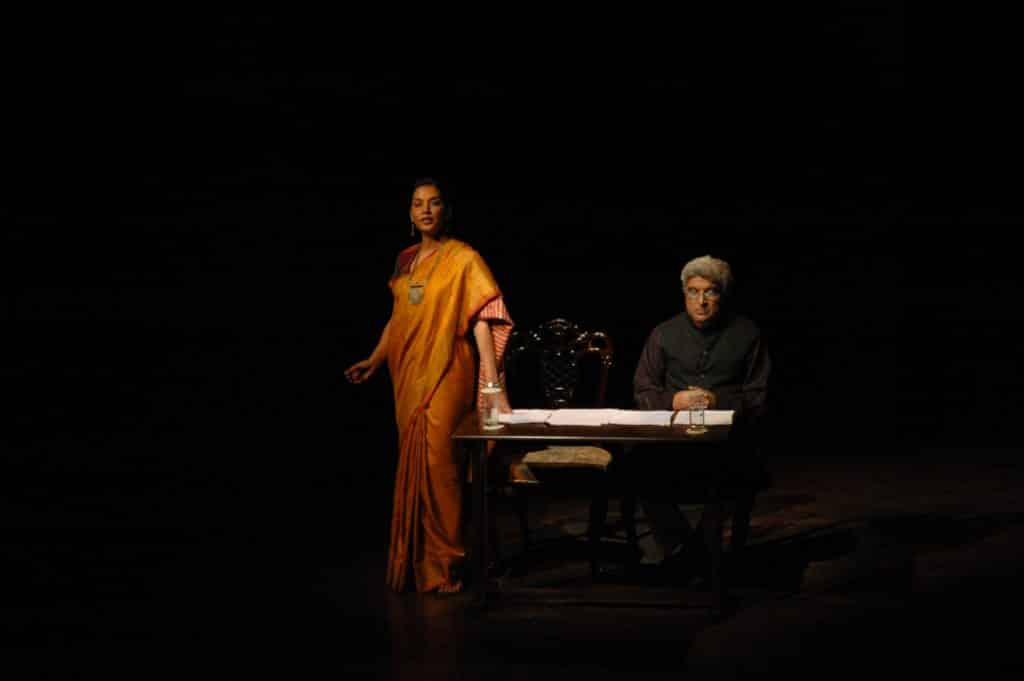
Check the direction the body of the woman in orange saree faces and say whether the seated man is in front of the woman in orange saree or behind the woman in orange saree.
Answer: behind

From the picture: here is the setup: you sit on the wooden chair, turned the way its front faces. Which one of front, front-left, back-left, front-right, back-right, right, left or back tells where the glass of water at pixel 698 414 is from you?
left

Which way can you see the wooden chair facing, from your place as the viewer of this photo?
facing the viewer and to the left of the viewer

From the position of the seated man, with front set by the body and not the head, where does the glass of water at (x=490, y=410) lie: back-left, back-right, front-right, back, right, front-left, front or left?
front-right

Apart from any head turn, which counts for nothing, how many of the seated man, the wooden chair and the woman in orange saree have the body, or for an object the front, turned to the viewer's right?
0

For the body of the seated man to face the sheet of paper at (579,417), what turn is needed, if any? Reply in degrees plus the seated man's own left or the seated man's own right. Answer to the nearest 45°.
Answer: approximately 45° to the seated man's own right

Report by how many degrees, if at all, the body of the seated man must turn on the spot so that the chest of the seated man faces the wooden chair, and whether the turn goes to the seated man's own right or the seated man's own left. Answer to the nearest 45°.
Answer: approximately 90° to the seated man's own right

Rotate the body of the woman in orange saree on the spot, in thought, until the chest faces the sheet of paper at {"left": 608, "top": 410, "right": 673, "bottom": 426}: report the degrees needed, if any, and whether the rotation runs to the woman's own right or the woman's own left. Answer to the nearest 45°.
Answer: approximately 90° to the woman's own left

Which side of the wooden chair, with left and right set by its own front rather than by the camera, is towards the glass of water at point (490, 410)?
front

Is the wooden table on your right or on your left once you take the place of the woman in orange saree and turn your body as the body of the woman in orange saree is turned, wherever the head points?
on your left

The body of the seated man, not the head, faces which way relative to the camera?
toward the camera

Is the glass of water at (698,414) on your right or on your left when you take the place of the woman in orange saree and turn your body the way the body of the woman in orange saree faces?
on your left
